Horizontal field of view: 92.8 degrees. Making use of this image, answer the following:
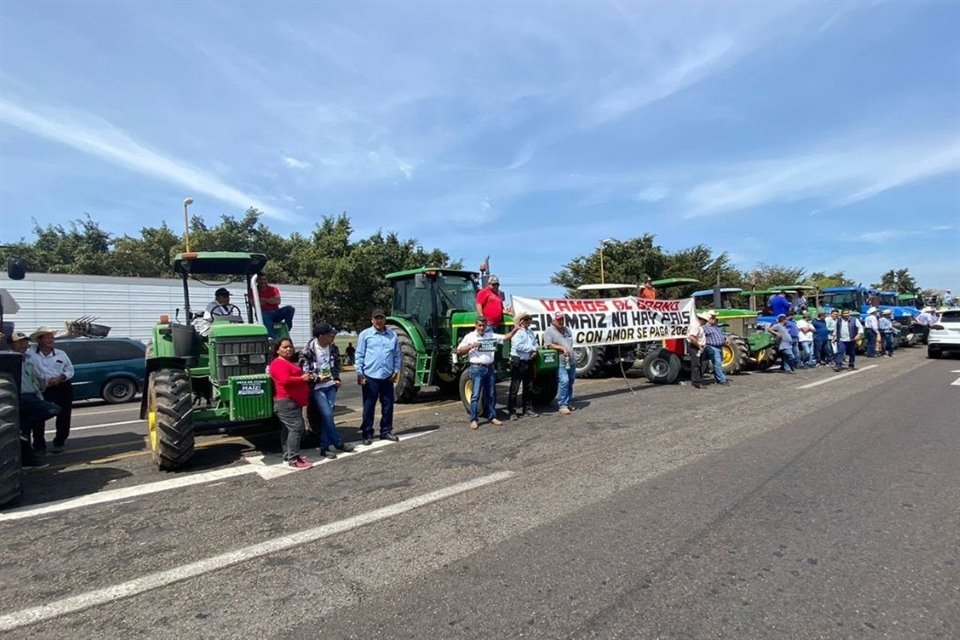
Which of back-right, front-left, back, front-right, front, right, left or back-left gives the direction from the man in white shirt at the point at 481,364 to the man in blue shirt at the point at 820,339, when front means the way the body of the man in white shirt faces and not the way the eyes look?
back-left

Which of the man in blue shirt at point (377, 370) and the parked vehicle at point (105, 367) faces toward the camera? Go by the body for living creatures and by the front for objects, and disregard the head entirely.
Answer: the man in blue shirt

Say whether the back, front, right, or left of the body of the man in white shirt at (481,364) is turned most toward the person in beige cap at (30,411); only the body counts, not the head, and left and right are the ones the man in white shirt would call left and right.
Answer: right

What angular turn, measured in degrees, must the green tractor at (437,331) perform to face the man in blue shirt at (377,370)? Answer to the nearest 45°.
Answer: approximately 45° to its right

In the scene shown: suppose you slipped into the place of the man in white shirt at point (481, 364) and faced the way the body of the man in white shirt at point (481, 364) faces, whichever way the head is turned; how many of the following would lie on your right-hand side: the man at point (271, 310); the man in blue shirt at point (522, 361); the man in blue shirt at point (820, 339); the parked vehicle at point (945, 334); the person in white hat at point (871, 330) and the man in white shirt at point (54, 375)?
2

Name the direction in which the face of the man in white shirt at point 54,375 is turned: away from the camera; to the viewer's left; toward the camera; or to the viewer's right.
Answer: toward the camera

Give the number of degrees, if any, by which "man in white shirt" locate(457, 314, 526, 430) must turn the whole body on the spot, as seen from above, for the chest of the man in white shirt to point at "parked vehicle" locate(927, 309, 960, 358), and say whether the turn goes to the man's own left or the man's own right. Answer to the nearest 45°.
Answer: approximately 135° to the man's own left

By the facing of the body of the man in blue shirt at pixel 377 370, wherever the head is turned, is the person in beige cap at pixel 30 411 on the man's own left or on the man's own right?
on the man's own right

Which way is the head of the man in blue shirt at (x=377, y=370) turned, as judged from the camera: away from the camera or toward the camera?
toward the camera

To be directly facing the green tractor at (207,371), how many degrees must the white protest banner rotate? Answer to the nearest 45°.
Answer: approximately 45° to its right

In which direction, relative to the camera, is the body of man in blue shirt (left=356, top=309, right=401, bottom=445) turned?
toward the camera

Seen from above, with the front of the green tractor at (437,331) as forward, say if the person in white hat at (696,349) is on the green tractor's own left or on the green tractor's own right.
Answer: on the green tractor's own left

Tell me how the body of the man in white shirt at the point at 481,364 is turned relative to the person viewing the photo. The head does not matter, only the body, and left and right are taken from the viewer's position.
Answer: facing the viewer

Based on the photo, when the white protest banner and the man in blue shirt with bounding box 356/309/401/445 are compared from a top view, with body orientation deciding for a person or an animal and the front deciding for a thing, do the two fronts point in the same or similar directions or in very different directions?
same or similar directions

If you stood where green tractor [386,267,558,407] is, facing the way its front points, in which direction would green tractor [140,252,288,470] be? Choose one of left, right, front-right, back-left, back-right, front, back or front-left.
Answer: right

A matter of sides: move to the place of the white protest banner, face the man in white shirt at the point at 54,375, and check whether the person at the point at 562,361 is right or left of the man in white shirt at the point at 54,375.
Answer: left

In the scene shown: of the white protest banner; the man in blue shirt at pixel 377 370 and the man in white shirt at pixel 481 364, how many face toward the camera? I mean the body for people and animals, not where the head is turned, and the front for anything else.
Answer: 3
